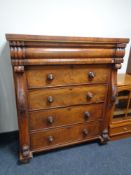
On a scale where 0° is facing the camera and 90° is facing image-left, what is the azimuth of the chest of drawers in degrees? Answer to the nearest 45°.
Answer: approximately 315°
